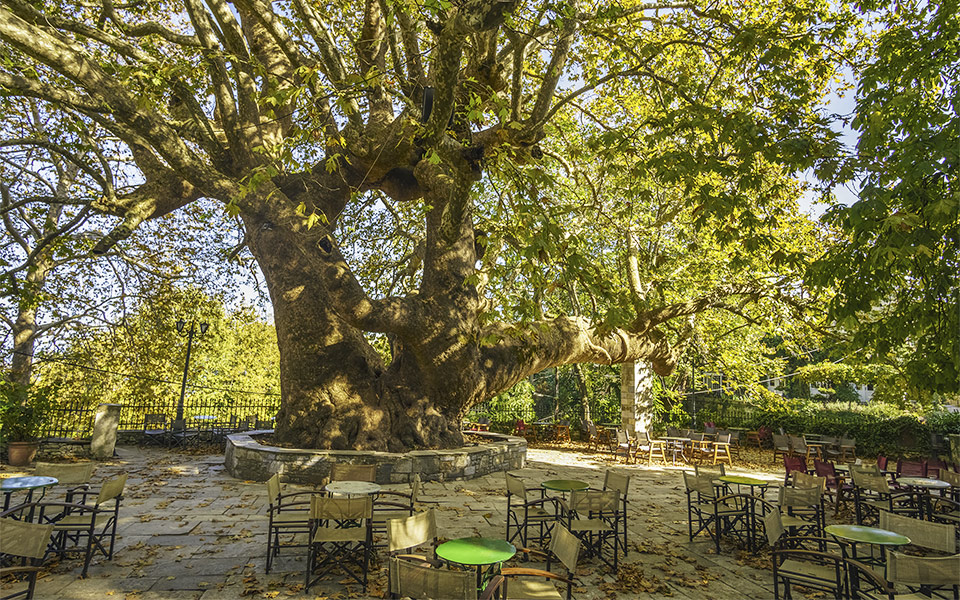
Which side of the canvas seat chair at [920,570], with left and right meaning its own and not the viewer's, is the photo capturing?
back

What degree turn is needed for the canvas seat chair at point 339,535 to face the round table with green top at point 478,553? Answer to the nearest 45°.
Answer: approximately 135° to its right

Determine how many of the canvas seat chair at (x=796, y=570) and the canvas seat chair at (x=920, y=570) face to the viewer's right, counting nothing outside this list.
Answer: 1

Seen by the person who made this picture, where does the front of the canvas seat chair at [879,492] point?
facing away from the viewer and to the right of the viewer

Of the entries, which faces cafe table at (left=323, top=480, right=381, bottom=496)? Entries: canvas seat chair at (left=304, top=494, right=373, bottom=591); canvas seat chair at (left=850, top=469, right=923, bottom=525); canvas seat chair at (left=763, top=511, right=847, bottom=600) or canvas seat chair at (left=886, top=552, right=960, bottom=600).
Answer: canvas seat chair at (left=304, top=494, right=373, bottom=591)

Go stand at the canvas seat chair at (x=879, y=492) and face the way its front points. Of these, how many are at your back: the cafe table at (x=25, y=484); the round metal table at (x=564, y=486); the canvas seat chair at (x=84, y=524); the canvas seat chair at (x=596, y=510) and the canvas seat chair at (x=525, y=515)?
5

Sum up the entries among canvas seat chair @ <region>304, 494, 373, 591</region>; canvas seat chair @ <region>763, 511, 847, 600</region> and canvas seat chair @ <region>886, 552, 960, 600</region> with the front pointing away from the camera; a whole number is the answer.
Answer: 2

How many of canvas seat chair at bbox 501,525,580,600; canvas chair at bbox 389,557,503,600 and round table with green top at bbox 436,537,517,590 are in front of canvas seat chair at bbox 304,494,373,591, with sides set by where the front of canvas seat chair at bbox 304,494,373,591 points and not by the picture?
0

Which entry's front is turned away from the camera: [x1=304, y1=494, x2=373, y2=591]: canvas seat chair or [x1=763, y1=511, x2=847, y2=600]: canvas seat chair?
[x1=304, y1=494, x2=373, y2=591]: canvas seat chair

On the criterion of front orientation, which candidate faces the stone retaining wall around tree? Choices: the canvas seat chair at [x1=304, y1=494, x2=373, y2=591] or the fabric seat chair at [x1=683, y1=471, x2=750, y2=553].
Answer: the canvas seat chair at [x1=304, y1=494, x2=373, y2=591]

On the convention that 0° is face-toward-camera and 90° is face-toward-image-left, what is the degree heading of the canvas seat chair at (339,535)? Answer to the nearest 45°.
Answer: approximately 180°

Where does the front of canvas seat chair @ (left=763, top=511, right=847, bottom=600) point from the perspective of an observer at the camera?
facing to the right of the viewer
